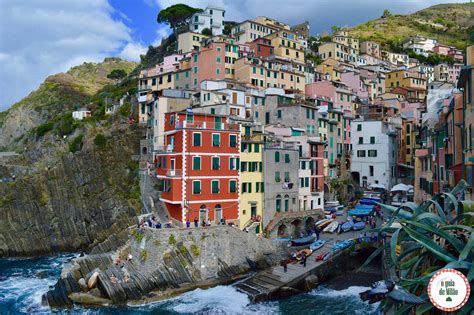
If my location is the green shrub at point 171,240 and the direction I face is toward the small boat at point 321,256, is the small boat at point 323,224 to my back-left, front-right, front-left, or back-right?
front-left

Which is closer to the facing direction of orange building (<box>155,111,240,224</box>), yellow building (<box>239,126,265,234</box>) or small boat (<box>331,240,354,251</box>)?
the small boat

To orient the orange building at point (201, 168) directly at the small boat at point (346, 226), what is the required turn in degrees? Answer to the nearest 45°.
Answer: approximately 90° to its left

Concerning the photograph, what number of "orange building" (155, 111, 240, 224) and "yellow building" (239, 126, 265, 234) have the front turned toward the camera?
2

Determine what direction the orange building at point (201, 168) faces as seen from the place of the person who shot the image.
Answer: facing the viewer

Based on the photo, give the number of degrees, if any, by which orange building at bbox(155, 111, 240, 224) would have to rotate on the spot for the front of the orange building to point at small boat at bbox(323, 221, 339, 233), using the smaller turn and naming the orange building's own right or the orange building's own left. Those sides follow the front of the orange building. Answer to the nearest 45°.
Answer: approximately 90° to the orange building's own left

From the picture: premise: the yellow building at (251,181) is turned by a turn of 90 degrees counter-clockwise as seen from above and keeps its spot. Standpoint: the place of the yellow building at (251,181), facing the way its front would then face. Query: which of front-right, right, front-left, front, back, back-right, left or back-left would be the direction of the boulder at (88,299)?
back-right

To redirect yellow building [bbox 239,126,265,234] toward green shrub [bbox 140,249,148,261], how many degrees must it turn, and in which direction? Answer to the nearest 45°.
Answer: approximately 45° to its right

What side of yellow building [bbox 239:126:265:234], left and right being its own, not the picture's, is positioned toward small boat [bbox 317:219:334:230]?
left

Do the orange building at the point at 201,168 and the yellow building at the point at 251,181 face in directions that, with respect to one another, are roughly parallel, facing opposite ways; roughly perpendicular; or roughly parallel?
roughly parallel

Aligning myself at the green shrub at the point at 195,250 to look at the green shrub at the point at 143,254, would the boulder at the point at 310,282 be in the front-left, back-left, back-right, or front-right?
back-left

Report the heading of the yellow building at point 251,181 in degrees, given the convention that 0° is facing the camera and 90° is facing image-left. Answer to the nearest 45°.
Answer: approximately 0°

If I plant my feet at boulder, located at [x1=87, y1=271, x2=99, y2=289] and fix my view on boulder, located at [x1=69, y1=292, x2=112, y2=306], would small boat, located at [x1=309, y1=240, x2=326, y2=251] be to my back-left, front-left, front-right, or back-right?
back-left

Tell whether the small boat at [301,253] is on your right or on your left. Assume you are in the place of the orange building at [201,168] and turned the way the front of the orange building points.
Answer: on your left

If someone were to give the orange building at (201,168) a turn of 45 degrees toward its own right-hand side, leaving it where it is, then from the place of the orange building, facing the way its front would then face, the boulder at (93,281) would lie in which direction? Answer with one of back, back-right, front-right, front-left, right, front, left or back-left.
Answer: front

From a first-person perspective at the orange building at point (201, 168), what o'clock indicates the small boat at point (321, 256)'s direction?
The small boat is roughly at 10 o'clock from the orange building.

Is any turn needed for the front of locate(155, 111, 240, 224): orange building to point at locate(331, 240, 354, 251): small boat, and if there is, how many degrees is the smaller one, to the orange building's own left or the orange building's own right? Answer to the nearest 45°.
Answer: approximately 90° to the orange building's own left

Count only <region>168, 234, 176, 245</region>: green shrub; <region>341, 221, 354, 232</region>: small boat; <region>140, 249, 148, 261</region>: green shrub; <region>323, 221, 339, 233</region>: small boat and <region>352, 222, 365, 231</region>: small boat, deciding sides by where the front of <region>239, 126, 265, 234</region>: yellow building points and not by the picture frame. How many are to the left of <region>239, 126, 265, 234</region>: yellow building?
3
